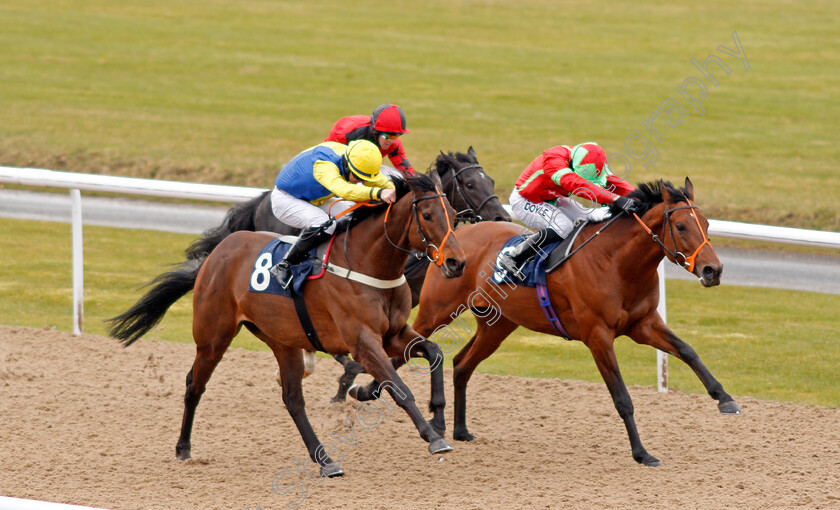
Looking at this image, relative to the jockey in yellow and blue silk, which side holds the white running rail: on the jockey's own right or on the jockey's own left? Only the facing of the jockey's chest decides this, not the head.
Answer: on the jockey's own left

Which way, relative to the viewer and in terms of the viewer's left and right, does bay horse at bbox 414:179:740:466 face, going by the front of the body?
facing the viewer and to the right of the viewer

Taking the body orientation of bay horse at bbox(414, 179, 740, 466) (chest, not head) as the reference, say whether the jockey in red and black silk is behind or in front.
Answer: behind

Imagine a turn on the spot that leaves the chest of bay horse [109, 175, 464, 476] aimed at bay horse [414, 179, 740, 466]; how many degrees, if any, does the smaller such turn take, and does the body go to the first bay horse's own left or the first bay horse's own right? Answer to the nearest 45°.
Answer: approximately 45° to the first bay horse's own left

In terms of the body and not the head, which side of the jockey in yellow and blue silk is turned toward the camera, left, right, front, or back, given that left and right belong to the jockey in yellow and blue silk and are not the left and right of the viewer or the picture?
right

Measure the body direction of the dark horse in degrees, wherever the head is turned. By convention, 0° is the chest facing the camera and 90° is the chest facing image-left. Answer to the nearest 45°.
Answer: approximately 270°

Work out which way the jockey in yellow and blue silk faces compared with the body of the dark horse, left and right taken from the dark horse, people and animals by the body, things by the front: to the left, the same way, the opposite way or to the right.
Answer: the same way

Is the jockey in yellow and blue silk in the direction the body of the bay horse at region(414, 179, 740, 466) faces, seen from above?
no

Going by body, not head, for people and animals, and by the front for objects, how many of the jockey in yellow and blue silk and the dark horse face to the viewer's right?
2

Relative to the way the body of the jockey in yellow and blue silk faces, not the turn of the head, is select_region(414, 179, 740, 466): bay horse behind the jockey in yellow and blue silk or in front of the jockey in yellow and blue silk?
in front

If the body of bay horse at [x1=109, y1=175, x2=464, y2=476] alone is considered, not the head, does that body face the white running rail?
no
